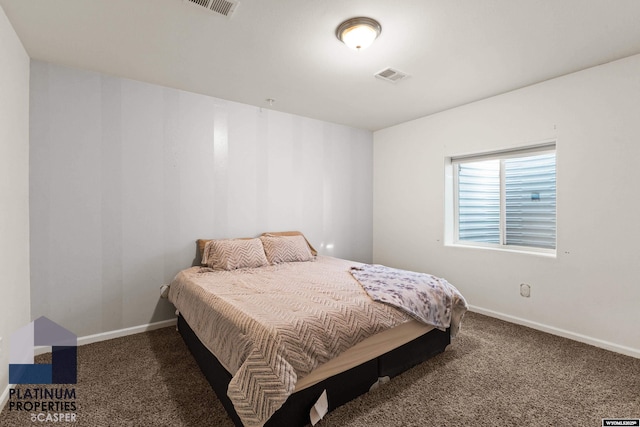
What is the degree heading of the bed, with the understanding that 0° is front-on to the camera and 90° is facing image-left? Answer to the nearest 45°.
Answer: approximately 315°

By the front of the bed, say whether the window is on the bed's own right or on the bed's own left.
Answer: on the bed's own left
